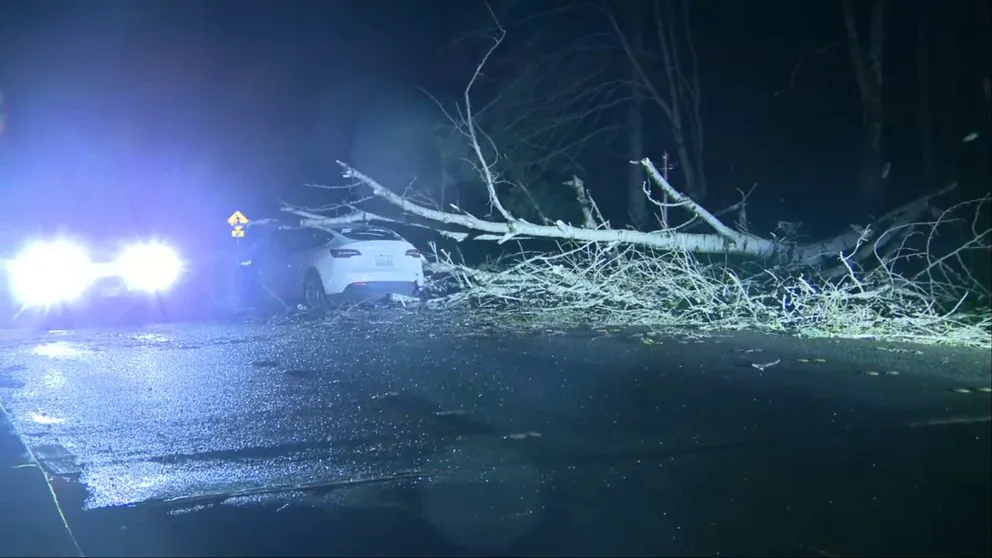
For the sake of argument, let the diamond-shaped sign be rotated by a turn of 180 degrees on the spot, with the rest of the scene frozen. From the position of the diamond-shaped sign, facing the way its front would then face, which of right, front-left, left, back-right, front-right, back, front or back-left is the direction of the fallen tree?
back-right

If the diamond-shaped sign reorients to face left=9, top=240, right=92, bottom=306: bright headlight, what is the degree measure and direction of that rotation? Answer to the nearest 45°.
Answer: approximately 45° to its right

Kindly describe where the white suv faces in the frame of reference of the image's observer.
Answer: facing away from the viewer and to the left of the viewer

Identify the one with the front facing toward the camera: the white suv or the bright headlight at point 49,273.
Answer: the bright headlight

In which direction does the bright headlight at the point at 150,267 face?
toward the camera

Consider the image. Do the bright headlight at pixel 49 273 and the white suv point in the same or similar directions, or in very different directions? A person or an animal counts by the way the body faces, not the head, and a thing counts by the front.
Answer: very different directions

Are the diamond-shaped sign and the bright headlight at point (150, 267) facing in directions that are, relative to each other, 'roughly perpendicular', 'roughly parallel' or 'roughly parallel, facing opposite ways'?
roughly parallel

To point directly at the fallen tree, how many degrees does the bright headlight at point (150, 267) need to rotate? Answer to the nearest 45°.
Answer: approximately 45° to its left

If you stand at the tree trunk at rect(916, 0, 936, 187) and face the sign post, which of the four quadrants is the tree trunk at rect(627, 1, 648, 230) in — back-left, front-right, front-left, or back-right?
front-right

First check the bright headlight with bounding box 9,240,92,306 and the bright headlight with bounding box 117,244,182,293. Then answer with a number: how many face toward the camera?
2

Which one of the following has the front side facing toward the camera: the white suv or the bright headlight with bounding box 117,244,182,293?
the bright headlight

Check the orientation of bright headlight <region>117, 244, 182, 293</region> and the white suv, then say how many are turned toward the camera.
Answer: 1

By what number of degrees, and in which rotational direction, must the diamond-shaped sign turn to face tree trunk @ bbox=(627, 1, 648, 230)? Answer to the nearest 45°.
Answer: approximately 90° to its left

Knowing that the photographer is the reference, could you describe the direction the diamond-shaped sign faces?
facing the viewer

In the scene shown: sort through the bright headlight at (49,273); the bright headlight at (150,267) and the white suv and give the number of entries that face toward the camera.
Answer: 2

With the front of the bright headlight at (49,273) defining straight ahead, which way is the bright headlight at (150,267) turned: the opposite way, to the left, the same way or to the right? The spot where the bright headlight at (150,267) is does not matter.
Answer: the same way

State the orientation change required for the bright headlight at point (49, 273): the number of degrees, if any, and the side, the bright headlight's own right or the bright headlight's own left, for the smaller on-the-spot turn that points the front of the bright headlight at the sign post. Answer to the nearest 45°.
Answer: approximately 135° to the bright headlight's own left
